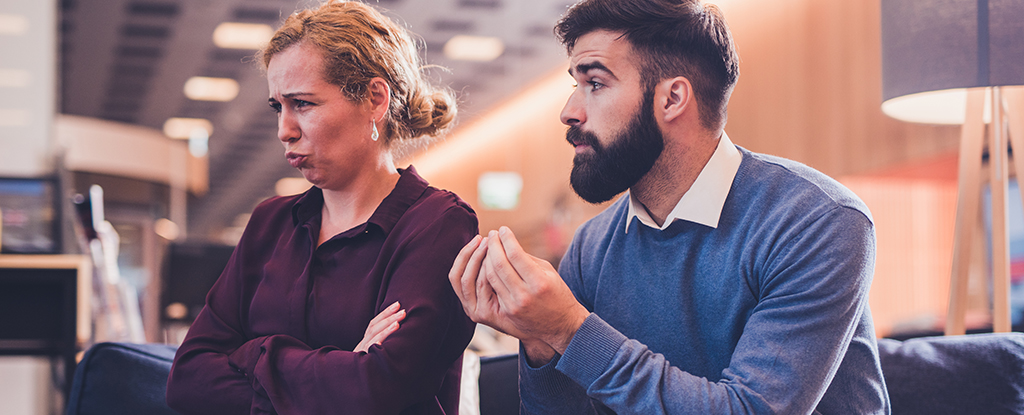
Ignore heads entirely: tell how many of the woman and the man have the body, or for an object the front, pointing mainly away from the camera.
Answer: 0

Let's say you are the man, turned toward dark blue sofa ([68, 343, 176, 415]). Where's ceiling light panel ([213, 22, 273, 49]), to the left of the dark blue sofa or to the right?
right

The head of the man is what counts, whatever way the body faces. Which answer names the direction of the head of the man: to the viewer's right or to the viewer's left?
to the viewer's left

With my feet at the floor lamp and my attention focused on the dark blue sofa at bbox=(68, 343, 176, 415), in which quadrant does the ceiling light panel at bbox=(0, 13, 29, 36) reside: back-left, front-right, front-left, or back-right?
front-right

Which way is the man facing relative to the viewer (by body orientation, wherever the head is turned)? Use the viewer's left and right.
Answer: facing the viewer and to the left of the viewer

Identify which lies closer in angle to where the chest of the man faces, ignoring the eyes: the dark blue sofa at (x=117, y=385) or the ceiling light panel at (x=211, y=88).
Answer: the dark blue sofa

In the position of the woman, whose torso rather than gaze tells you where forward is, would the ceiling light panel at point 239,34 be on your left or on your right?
on your right

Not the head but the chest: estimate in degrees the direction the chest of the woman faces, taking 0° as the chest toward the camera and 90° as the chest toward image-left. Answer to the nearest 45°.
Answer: approximately 45°

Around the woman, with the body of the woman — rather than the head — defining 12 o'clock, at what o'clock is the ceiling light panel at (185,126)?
The ceiling light panel is roughly at 4 o'clock from the woman.
